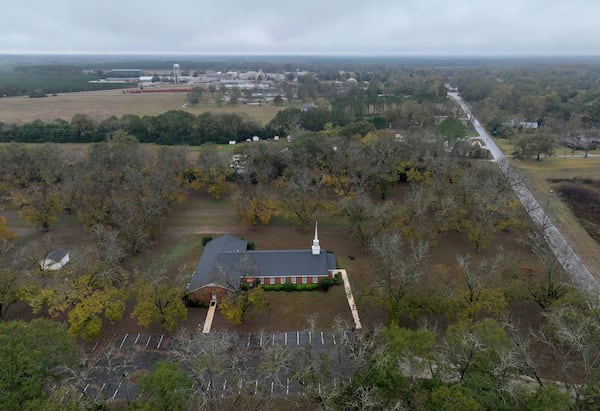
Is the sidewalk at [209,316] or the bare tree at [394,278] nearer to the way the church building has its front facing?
the bare tree

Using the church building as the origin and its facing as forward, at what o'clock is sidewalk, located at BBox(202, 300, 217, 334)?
The sidewalk is roughly at 4 o'clock from the church building.

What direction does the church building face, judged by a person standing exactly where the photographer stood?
facing to the right of the viewer

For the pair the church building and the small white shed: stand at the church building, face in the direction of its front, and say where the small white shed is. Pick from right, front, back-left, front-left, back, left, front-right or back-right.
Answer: back

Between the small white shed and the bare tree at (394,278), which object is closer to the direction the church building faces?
the bare tree

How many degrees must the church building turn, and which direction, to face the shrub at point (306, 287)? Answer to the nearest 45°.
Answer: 0° — it already faces it

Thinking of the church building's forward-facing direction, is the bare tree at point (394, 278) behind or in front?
in front
